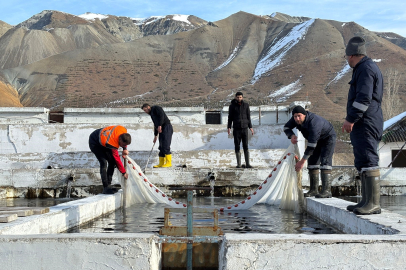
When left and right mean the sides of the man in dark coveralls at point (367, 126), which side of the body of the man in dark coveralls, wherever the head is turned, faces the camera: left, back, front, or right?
left

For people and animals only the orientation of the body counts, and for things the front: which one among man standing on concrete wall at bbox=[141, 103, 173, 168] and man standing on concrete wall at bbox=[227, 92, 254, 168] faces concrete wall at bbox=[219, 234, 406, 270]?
man standing on concrete wall at bbox=[227, 92, 254, 168]

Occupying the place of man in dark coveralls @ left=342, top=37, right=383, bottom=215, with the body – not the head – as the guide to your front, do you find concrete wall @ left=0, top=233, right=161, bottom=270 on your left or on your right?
on your left

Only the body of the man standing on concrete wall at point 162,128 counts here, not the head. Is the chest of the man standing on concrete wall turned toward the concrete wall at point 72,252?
no

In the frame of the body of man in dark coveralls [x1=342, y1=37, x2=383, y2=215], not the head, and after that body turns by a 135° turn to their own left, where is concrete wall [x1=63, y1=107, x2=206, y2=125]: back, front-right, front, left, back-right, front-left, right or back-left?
back

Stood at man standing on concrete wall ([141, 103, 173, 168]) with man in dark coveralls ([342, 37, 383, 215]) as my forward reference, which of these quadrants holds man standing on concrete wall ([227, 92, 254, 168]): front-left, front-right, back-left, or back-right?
front-left

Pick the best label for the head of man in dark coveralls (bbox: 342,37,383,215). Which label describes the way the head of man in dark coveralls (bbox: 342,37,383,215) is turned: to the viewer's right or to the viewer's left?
to the viewer's left

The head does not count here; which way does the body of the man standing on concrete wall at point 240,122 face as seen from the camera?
toward the camera

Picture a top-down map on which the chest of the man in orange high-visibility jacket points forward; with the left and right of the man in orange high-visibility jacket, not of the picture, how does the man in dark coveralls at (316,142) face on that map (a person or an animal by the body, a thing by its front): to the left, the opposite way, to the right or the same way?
the opposite way

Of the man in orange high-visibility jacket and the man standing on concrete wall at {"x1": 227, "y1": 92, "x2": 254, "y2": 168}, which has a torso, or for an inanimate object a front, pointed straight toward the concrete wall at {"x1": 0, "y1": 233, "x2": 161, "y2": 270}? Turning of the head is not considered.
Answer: the man standing on concrete wall

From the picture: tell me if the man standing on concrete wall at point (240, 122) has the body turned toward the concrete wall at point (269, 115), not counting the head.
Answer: no

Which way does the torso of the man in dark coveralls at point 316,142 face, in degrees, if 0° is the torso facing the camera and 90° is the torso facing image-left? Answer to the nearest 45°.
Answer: approximately 45°

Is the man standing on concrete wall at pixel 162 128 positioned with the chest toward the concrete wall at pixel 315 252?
no

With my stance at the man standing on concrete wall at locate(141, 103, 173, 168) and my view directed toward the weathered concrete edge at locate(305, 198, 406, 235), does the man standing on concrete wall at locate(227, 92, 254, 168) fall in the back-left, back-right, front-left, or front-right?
front-left
